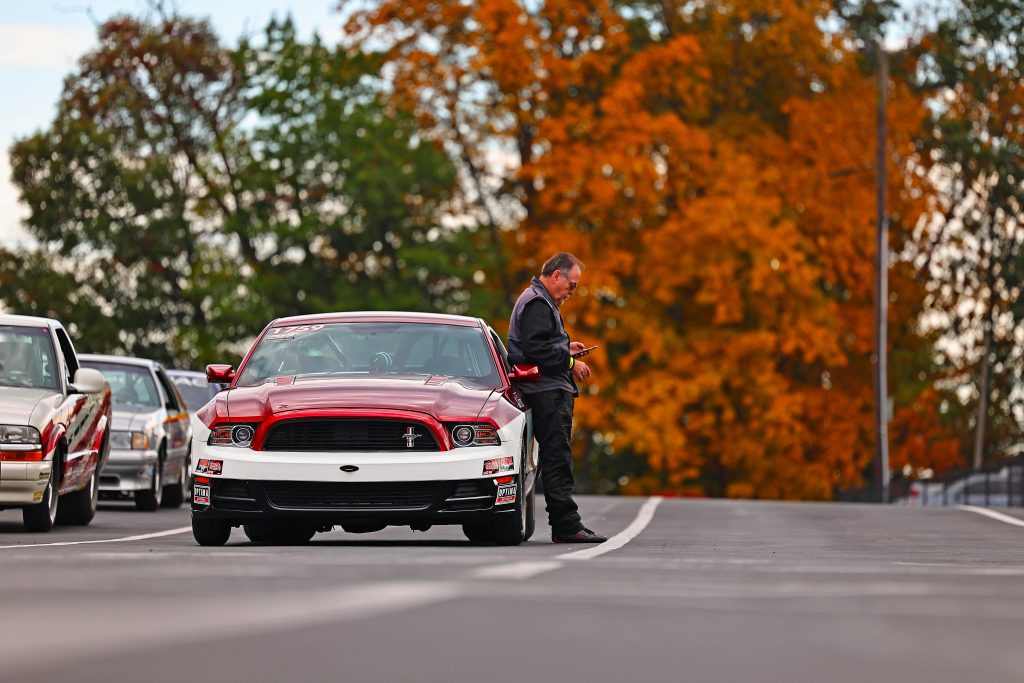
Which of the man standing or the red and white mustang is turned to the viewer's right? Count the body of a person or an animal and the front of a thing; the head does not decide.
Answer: the man standing

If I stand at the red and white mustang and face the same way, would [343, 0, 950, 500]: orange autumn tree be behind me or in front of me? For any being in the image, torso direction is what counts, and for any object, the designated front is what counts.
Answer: behind

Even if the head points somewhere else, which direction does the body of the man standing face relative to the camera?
to the viewer's right

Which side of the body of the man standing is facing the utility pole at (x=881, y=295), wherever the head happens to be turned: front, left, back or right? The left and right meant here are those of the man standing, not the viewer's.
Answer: left

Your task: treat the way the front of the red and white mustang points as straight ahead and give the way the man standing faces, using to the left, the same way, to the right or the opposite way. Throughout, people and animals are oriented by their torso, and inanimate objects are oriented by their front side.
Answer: to the left

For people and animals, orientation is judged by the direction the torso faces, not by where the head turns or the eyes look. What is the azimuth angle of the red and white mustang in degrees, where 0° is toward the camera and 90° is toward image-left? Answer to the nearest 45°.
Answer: approximately 0°

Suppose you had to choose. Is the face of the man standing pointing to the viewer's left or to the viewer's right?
to the viewer's right

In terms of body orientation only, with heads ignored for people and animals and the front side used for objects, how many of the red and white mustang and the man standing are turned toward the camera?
1
